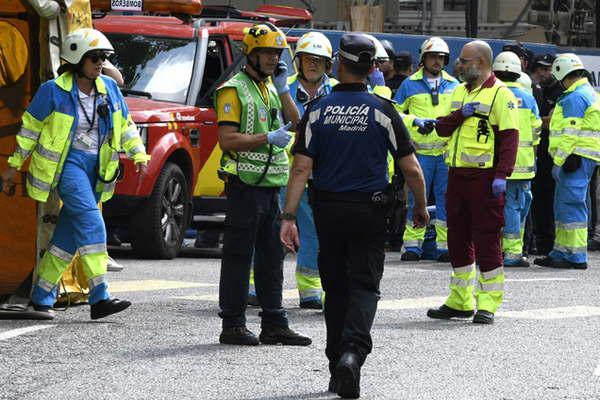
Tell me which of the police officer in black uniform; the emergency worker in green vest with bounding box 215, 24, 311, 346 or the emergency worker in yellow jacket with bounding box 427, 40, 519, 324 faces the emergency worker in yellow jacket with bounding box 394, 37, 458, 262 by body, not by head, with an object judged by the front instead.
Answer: the police officer in black uniform

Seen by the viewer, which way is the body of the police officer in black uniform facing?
away from the camera

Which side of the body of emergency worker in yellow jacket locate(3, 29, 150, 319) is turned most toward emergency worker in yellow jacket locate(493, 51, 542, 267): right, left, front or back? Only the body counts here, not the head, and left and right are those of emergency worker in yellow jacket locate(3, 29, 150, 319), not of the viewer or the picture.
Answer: left

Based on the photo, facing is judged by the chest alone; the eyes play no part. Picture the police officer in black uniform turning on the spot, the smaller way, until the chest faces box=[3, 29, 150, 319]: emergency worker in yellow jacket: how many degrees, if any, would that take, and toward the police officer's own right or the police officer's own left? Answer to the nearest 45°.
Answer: approximately 45° to the police officer's own left

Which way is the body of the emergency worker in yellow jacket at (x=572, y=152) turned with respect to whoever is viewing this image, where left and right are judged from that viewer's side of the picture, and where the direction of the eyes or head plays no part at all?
facing to the left of the viewer

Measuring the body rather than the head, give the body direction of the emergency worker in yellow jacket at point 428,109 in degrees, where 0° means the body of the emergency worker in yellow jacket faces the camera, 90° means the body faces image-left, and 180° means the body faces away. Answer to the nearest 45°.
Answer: approximately 0°

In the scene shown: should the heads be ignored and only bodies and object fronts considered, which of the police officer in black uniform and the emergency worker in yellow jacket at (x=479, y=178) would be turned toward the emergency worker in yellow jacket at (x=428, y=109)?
the police officer in black uniform

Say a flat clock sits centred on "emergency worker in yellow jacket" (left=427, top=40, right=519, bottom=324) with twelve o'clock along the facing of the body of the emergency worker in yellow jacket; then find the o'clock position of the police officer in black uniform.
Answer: The police officer in black uniform is roughly at 11 o'clock from the emergency worker in yellow jacket.
